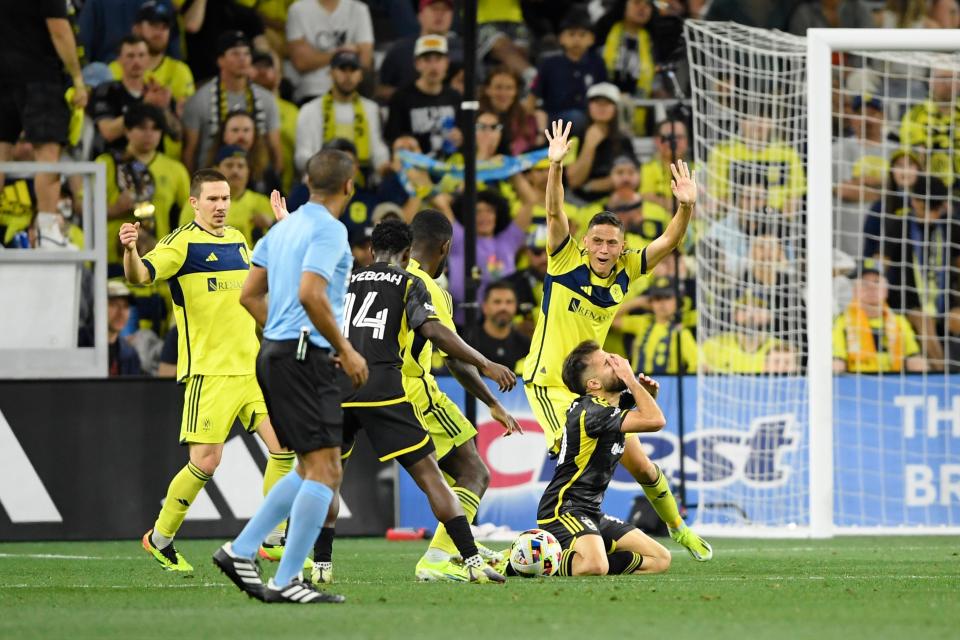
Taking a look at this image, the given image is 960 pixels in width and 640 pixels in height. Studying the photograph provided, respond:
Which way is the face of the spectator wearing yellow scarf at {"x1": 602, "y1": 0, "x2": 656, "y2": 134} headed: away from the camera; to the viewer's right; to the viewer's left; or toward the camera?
toward the camera

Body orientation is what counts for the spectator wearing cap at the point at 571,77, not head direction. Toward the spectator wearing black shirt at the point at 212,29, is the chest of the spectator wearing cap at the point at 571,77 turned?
no

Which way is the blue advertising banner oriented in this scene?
toward the camera

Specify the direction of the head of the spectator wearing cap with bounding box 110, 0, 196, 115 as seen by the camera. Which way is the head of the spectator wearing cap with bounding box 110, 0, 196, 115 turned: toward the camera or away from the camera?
toward the camera

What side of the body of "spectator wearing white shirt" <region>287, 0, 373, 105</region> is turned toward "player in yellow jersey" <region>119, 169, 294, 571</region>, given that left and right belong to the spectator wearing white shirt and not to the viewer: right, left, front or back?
front

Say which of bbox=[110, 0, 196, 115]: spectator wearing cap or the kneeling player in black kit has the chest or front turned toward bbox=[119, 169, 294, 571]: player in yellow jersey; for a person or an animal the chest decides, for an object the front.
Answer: the spectator wearing cap

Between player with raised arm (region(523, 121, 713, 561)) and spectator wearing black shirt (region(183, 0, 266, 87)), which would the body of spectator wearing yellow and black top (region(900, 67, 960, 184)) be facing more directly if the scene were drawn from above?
the player with raised arm

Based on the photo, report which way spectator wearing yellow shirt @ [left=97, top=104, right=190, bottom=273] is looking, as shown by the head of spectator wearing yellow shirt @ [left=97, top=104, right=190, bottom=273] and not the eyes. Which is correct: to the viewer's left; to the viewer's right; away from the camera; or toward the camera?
toward the camera

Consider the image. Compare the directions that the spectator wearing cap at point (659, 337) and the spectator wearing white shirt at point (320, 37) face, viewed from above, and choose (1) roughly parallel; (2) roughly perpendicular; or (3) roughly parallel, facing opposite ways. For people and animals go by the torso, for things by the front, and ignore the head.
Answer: roughly parallel

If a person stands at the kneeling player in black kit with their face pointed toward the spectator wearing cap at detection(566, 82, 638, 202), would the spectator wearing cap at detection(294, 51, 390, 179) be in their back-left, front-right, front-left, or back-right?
front-left

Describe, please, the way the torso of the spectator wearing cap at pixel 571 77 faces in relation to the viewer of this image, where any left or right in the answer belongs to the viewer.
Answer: facing the viewer

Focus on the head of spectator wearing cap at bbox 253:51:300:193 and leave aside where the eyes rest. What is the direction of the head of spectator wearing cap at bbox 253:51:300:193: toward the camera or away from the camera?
toward the camera

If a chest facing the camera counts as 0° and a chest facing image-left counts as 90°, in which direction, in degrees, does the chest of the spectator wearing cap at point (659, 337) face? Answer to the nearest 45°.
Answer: approximately 0°

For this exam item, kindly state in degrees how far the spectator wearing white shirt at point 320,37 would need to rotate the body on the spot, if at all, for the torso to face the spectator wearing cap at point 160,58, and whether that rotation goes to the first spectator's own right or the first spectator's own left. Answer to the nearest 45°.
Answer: approximately 90° to the first spectator's own right

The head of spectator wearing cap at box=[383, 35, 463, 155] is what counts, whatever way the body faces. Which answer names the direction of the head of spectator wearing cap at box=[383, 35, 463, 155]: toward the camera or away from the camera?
toward the camera
